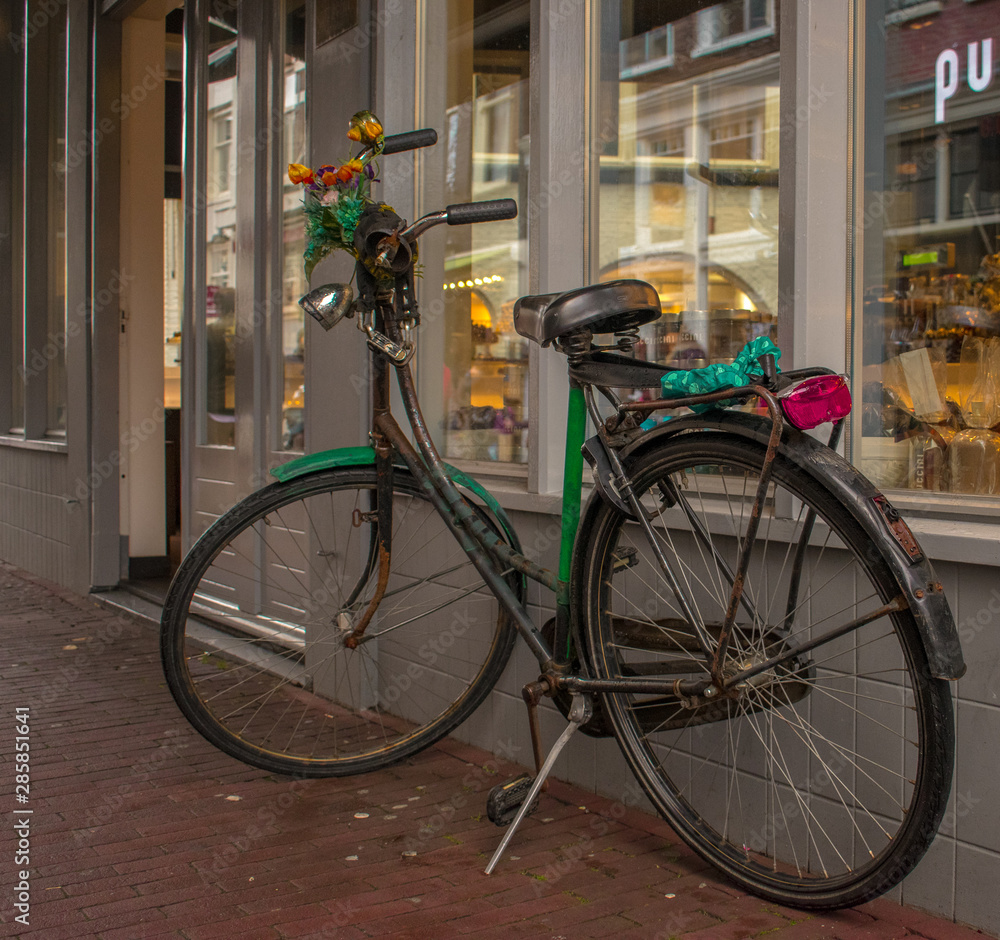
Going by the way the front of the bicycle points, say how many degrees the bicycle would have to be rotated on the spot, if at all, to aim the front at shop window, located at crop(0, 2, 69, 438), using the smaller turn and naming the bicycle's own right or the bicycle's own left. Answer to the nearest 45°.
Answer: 0° — it already faces it

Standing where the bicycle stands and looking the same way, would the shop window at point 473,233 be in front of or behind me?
in front

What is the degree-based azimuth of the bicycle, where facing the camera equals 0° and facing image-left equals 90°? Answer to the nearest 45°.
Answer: approximately 135°

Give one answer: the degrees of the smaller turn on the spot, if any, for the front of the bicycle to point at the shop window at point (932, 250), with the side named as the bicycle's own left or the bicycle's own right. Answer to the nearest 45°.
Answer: approximately 90° to the bicycle's own right
